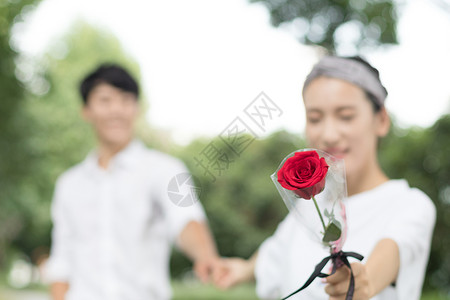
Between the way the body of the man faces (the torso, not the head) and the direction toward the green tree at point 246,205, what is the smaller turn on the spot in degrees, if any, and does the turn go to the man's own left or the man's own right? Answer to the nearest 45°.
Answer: approximately 180°

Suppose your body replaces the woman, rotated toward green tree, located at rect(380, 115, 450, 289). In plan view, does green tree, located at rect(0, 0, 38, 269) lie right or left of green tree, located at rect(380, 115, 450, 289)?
left

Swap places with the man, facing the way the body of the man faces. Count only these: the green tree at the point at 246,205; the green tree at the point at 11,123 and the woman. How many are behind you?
2

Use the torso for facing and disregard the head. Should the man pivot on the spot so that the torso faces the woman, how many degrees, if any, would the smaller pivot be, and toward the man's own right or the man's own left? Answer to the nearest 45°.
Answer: approximately 45° to the man's own left

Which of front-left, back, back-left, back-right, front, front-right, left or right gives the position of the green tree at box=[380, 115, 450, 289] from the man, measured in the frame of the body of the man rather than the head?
back-left

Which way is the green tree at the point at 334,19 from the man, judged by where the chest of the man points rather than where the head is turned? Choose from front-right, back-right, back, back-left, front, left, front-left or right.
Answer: back-left

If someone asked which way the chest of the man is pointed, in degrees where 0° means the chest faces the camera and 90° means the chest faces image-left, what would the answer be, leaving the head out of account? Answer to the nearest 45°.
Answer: approximately 0°

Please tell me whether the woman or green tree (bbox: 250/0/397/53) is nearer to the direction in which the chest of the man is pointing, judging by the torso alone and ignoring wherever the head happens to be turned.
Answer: the woman

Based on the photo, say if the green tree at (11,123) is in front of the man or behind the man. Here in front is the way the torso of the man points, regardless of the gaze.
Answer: behind

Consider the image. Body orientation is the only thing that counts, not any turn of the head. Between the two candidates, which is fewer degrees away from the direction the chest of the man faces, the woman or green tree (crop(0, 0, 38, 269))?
the woman
